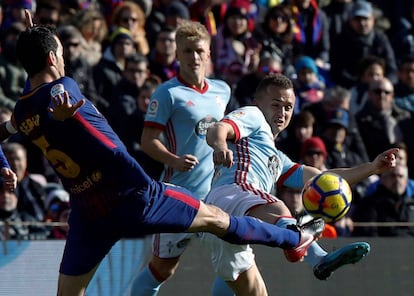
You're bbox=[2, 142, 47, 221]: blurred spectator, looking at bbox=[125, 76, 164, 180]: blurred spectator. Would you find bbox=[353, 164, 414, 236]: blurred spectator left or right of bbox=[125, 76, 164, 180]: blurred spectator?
right

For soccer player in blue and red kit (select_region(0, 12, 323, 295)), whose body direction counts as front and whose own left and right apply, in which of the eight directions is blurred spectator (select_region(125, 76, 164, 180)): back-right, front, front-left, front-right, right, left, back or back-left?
front-left

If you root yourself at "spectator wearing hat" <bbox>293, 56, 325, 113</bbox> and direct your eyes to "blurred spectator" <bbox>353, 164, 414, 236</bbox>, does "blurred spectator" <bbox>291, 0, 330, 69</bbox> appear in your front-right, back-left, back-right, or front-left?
back-left

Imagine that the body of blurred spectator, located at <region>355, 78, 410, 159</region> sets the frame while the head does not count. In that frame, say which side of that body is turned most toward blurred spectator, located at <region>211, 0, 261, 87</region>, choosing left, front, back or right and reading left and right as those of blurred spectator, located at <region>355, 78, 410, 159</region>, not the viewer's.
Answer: right

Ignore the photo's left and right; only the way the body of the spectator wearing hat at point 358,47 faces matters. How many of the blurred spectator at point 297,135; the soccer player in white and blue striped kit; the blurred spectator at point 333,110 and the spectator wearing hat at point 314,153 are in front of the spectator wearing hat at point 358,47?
4

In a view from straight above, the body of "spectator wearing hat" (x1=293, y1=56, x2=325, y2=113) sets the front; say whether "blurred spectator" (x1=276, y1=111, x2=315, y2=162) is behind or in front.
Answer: in front

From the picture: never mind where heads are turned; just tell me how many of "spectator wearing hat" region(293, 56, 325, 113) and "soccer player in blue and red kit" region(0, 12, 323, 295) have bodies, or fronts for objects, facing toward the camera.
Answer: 1
